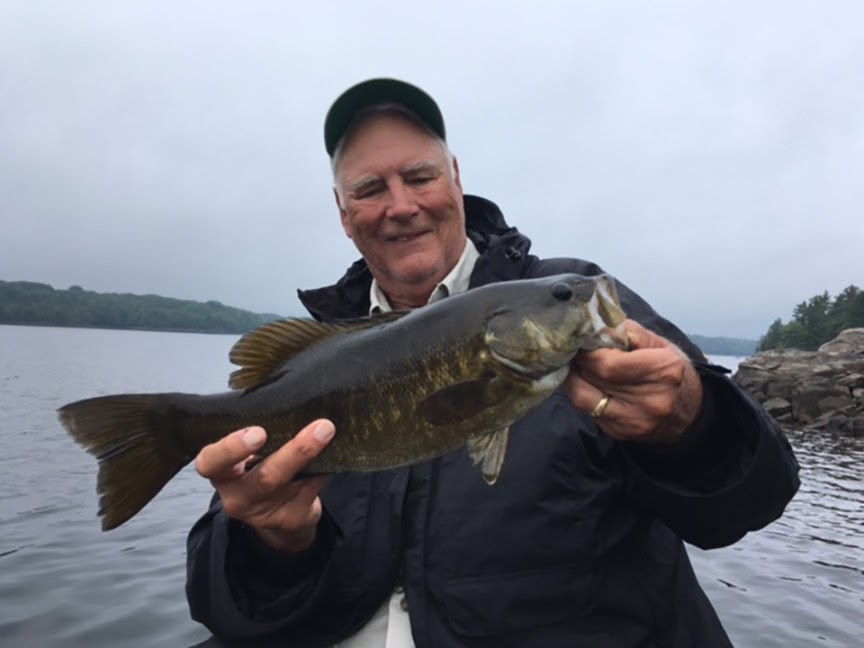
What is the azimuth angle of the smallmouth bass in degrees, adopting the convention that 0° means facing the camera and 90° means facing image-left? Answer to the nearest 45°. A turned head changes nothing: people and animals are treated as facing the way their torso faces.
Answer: approximately 270°
